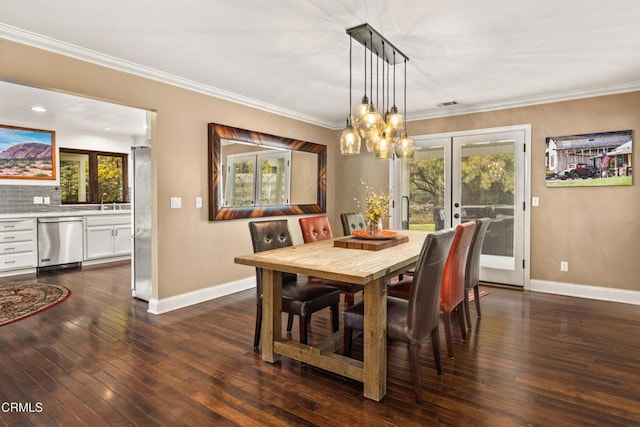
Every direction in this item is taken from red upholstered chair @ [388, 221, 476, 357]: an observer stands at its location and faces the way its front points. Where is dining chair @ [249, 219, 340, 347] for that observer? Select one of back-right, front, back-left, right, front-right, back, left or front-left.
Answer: front-left

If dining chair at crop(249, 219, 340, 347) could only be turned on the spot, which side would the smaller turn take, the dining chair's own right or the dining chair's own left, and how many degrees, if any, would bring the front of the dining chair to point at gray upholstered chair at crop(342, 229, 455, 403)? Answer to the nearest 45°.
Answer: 0° — it already faces it

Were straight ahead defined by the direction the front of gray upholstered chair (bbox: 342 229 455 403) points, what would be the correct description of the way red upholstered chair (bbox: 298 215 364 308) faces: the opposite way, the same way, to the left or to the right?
the opposite way

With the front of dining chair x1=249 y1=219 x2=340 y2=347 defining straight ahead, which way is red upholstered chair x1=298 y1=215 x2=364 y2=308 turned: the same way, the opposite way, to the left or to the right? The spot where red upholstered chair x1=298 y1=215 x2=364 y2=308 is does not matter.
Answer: the same way

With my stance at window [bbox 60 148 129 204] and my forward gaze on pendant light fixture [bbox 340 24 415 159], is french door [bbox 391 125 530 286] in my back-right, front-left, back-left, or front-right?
front-left

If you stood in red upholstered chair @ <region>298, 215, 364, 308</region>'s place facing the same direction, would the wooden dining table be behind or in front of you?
in front

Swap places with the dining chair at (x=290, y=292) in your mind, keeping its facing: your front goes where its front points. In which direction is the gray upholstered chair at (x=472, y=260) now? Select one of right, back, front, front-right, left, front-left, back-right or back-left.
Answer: front-left

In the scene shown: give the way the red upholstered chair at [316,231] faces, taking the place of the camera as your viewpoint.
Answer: facing the viewer and to the right of the viewer

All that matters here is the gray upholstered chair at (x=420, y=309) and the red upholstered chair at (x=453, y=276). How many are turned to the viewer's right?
0

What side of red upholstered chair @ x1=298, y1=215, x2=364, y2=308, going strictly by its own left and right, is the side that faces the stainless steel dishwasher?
back

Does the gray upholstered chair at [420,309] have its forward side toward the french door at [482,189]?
no

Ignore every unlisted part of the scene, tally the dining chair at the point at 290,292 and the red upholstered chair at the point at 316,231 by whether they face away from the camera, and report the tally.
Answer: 0

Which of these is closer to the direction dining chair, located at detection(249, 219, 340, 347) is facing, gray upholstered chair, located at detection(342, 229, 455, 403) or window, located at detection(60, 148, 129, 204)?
the gray upholstered chair

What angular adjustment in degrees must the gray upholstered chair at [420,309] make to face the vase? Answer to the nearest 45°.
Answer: approximately 45° to its right

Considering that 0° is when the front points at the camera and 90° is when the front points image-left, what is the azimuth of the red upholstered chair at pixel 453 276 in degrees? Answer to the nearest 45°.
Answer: approximately 135°

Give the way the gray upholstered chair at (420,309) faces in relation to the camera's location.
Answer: facing away from the viewer and to the left of the viewer

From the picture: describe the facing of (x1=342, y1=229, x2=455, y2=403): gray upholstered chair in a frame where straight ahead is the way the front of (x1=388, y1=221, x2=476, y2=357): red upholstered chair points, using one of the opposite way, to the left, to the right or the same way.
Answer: the same way

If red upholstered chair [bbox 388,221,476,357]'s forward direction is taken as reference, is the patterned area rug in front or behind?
in front
